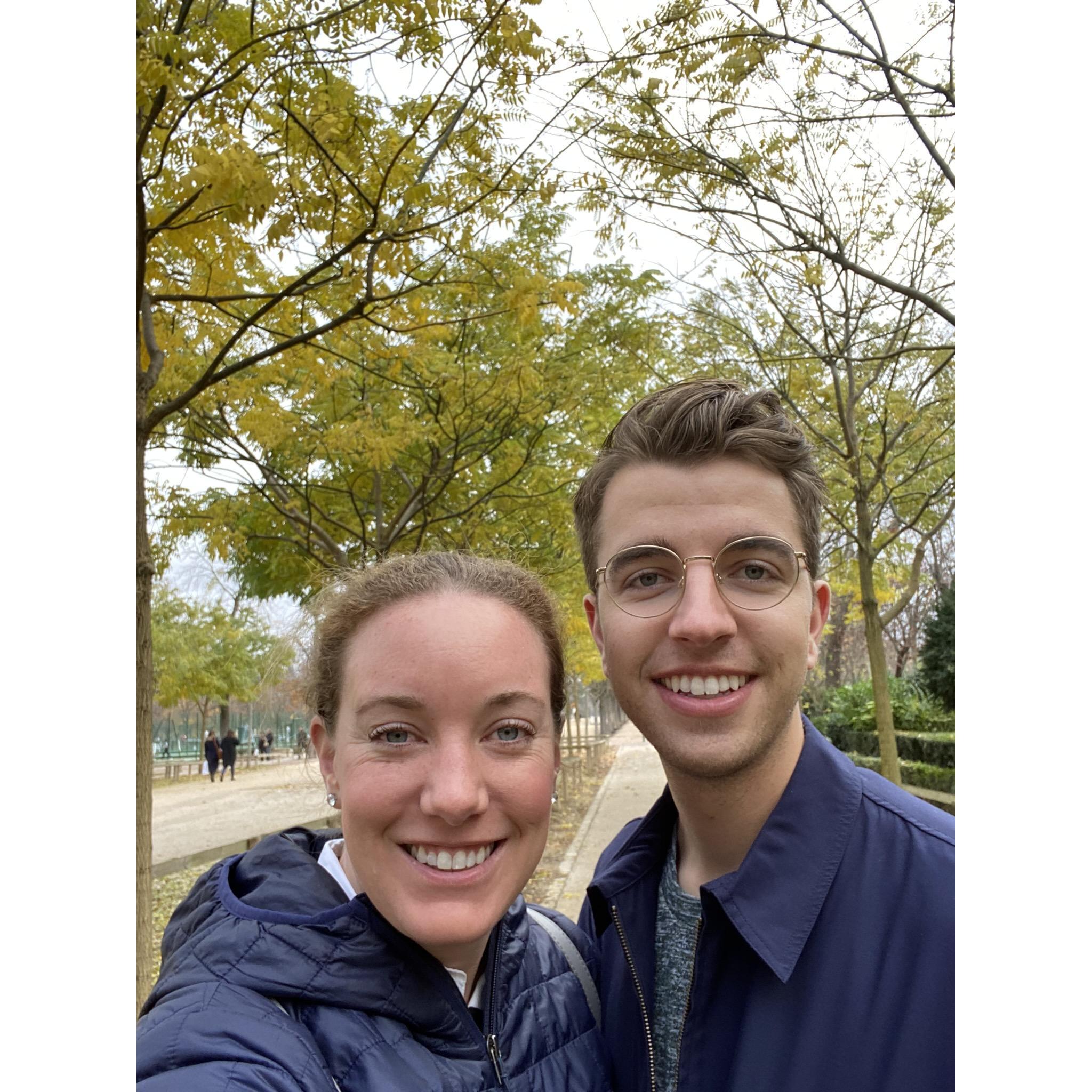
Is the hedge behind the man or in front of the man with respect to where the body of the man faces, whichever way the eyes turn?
behind

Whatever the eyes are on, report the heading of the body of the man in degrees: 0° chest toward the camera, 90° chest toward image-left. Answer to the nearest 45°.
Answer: approximately 45°

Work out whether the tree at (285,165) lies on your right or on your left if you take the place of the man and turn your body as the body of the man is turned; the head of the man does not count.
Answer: on your right
